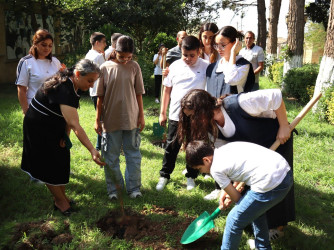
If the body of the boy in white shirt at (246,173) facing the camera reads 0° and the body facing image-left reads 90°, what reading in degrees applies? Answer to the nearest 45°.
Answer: approximately 90°

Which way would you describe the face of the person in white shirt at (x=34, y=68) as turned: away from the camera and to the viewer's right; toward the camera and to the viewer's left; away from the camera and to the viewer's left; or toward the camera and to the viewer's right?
toward the camera and to the viewer's right

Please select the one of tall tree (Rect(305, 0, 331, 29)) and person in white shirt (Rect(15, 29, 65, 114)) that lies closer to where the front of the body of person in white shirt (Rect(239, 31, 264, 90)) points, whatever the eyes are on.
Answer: the person in white shirt

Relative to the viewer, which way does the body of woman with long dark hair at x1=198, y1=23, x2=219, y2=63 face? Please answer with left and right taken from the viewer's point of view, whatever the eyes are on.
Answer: facing the viewer

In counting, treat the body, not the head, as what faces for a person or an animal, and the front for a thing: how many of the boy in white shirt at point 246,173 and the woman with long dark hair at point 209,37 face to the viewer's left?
1

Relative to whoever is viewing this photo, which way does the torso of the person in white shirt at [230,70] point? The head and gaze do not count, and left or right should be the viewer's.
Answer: facing the viewer and to the left of the viewer

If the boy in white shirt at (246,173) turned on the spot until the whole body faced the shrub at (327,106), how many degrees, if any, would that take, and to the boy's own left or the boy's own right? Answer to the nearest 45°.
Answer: approximately 90° to the boy's own right

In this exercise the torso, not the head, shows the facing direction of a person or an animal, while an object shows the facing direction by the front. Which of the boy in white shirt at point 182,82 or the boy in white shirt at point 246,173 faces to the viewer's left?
the boy in white shirt at point 246,173

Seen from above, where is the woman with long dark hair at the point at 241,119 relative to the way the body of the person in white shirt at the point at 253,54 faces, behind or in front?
in front

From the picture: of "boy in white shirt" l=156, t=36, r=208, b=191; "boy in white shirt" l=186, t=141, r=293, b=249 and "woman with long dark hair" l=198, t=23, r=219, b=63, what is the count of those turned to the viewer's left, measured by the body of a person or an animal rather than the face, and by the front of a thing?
1

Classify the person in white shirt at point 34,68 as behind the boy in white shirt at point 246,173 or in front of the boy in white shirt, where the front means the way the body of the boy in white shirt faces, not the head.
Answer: in front

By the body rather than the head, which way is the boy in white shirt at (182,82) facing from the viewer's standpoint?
toward the camera
